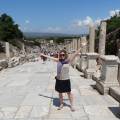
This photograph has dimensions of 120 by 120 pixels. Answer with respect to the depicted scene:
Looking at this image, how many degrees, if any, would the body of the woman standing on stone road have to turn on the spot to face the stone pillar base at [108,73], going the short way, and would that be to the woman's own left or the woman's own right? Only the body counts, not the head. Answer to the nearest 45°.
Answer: approximately 135° to the woman's own left

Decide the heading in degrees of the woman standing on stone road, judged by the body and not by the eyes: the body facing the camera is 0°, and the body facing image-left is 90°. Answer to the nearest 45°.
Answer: approximately 0°
